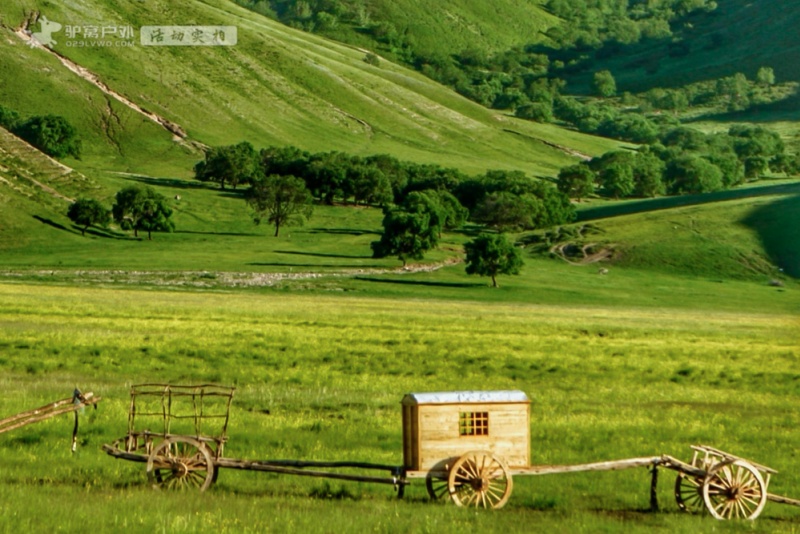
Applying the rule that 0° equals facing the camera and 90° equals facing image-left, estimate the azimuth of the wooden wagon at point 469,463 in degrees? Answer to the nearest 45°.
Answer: approximately 270°
